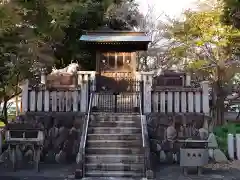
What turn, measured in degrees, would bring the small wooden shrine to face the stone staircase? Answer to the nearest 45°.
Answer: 0° — it already faces it

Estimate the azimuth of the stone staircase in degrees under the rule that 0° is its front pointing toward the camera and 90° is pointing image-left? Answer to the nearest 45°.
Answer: approximately 0°

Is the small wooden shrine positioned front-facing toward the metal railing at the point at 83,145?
yes

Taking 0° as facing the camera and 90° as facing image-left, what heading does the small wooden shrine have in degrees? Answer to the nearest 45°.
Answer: approximately 0°

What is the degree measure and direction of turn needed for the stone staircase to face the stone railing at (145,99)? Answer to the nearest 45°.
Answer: approximately 135° to its left

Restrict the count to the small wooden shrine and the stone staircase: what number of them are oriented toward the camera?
2

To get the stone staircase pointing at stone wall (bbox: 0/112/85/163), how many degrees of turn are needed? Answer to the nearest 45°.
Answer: approximately 135° to its right

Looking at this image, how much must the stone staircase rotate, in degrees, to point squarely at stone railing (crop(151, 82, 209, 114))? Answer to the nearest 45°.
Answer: approximately 135° to its left

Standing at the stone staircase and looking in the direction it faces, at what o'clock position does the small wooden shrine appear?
The small wooden shrine is roughly at 6 o'clock from the stone staircase.
